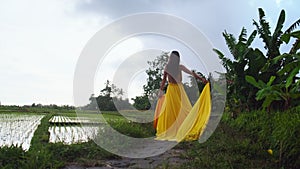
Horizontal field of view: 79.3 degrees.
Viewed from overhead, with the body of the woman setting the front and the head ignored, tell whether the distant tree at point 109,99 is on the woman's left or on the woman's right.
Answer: on the woman's left

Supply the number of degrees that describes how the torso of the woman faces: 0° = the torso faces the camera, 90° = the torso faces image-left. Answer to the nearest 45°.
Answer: approximately 180°
